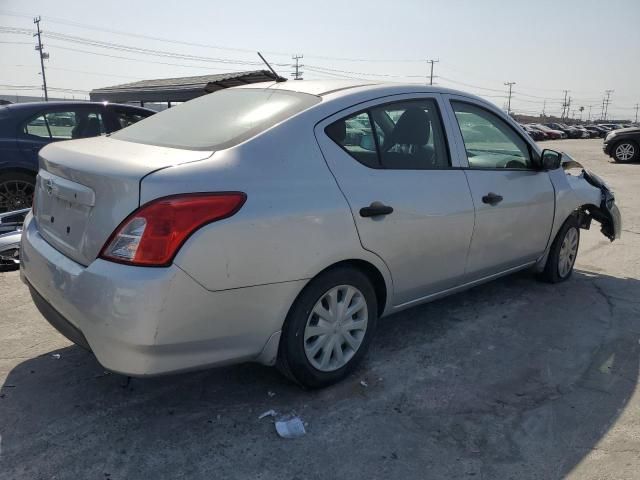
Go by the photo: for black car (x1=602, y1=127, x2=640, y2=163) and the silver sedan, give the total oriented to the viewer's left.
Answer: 1

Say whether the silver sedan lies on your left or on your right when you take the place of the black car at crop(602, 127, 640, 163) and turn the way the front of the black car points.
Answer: on your left

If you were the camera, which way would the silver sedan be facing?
facing away from the viewer and to the right of the viewer

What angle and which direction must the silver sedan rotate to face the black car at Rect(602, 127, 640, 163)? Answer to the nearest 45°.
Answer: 0° — it already faces it

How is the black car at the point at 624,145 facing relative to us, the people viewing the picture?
facing to the left of the viewer
